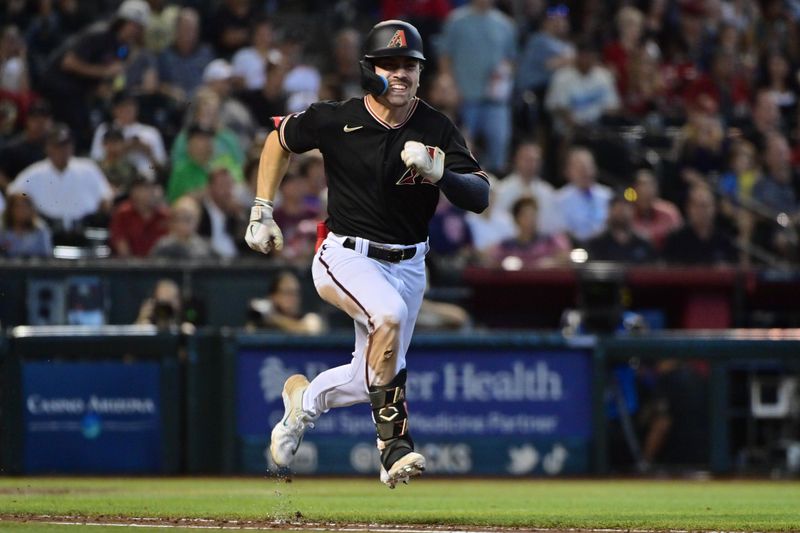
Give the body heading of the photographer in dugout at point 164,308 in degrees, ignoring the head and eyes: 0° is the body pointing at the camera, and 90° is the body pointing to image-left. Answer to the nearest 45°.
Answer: approximately 0°

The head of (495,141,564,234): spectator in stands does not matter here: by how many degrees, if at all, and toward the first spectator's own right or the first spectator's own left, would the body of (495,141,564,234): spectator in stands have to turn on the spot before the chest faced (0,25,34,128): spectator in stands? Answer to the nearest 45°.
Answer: approximately 90° to the first spectator's own right

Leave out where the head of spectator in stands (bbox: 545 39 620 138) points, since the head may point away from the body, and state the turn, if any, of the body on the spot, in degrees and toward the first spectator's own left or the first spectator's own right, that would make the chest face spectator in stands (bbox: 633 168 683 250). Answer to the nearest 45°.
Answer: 0° — they already face them

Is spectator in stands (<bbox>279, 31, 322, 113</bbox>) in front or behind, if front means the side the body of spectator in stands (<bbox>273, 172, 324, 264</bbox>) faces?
behind
